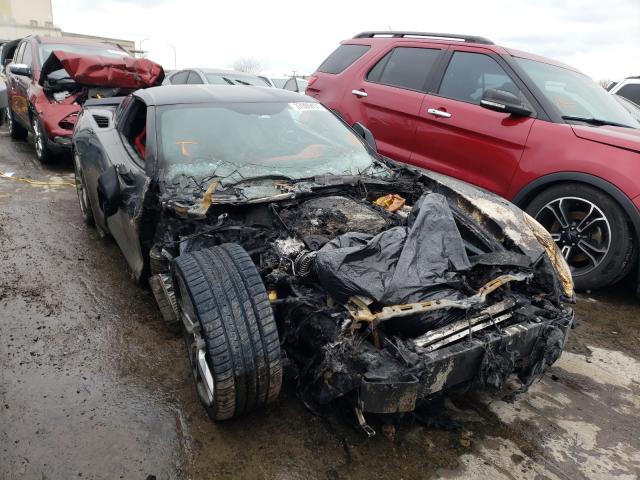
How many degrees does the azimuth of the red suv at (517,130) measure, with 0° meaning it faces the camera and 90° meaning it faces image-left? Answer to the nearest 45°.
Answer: approximately 315°

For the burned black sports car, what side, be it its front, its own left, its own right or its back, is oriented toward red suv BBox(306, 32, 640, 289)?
left

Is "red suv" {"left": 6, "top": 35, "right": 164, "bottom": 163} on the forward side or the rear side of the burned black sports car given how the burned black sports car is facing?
on the rear side

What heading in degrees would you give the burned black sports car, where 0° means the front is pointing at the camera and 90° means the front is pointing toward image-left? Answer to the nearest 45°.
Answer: approximately 315°
